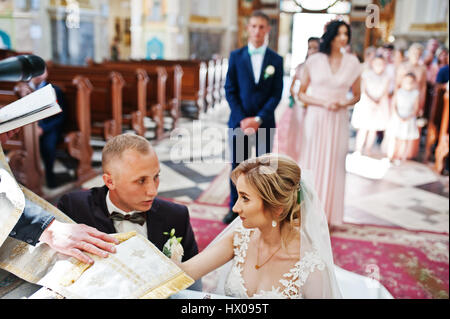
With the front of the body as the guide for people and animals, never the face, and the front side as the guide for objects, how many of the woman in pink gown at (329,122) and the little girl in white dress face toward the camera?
2

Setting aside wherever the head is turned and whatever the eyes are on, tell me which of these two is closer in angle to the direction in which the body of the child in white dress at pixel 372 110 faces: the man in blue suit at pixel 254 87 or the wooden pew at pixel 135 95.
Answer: the man in blue suit

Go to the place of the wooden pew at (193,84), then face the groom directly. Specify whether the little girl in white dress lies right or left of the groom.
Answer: left

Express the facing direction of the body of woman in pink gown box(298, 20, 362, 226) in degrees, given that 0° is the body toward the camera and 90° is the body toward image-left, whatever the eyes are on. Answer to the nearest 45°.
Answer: approximately 0°

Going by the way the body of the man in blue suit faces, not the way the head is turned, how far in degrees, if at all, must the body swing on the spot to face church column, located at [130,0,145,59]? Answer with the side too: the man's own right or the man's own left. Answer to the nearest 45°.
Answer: approximately 180°

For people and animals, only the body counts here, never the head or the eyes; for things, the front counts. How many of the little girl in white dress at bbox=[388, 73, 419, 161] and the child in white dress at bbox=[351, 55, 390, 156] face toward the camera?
2

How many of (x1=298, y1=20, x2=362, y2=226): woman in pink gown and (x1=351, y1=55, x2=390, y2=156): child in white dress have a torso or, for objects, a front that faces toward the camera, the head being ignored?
2

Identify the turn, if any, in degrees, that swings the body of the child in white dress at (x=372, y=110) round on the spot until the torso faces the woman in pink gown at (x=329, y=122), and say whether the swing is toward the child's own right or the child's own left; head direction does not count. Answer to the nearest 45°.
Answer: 0° — they already face them

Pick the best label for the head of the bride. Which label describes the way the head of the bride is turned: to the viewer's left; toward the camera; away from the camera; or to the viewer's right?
to the viewer's left

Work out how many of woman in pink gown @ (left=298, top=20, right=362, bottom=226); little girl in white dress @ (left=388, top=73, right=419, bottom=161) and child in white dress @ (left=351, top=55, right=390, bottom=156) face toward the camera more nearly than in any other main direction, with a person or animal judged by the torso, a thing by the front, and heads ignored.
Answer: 3
